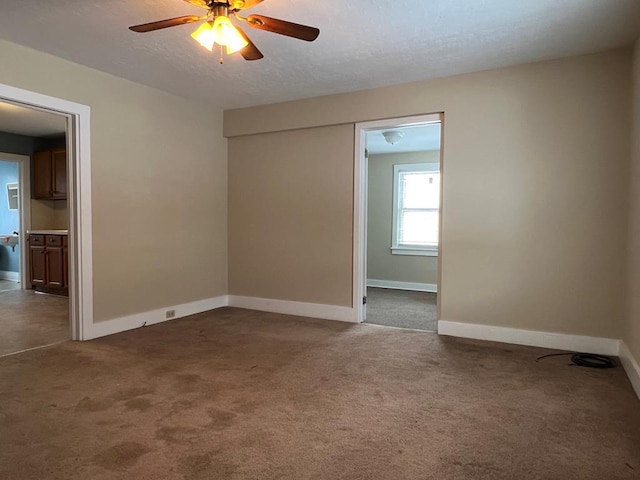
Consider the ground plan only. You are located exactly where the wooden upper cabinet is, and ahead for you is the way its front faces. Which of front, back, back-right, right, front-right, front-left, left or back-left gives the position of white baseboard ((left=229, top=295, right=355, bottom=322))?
left

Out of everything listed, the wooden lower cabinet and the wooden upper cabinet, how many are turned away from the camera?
0

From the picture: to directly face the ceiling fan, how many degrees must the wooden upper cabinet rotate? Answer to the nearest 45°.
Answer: approximately 45° to its left

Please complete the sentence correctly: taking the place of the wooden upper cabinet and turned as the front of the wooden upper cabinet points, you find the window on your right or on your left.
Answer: on your left

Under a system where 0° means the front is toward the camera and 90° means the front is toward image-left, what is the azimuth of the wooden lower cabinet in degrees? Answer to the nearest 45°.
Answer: approximately 45°

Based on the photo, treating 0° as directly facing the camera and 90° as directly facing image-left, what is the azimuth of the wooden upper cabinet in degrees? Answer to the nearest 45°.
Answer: approximately 45°

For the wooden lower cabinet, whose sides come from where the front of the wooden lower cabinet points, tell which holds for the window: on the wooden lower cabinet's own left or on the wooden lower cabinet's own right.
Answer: on the wooden lower cabinet's own left

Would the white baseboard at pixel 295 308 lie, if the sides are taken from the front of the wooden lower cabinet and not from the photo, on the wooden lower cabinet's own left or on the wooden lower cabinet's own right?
on the wooden lower cabinet's own left

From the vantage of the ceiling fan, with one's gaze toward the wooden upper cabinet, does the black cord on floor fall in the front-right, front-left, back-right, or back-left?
back-right

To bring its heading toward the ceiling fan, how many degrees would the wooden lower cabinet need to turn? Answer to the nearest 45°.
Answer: approximately 45° to its left

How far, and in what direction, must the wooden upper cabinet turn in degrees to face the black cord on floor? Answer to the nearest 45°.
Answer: approximately 90° to its left

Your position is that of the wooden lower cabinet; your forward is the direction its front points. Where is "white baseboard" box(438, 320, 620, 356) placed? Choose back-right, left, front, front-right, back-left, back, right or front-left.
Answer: left
